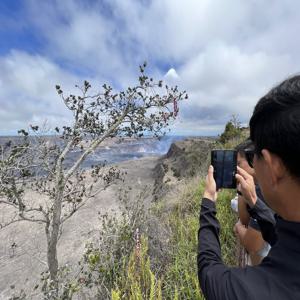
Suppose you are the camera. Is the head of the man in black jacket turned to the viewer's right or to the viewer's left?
to the viewer's left

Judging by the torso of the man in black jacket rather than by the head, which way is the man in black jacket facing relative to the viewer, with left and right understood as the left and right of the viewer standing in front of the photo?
facing away from the viewer and to the left of the viewer
